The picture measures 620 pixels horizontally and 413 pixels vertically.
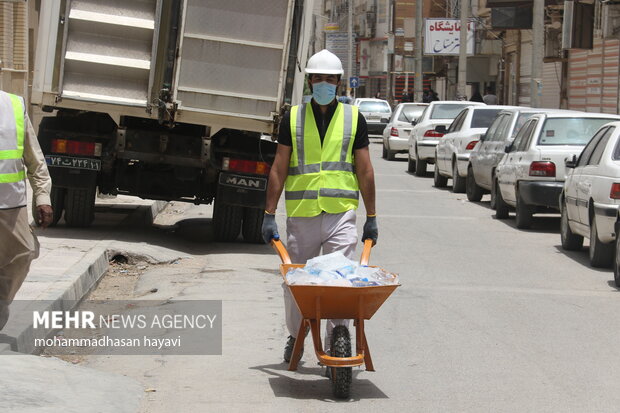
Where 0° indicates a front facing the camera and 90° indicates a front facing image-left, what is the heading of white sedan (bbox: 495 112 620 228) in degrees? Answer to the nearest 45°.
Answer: approximately 180°

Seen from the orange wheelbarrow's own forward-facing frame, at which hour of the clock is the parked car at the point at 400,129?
The parked car is roughly at 6 o'clock from the orange wheelbarrow.

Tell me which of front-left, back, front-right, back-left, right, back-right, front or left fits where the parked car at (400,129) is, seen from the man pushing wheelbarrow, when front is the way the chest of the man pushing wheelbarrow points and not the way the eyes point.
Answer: back

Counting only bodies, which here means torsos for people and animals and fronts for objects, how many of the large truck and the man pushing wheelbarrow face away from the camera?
1

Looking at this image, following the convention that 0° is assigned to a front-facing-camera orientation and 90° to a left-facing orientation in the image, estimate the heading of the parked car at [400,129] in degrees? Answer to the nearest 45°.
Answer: approximately 180°

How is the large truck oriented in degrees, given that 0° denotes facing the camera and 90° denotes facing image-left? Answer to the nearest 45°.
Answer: approximately 180°

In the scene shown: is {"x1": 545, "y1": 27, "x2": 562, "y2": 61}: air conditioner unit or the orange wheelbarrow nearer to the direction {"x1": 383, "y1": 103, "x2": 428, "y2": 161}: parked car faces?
the air conditioner unit

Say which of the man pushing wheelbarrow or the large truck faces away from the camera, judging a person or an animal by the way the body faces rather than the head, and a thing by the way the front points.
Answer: the large truck

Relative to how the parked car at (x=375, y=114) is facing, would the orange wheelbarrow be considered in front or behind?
behind

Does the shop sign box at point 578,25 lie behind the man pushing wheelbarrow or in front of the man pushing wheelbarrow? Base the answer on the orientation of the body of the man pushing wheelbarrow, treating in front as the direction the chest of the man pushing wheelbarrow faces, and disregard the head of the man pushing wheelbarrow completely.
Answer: behind

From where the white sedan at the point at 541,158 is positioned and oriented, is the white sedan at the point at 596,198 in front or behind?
behind
